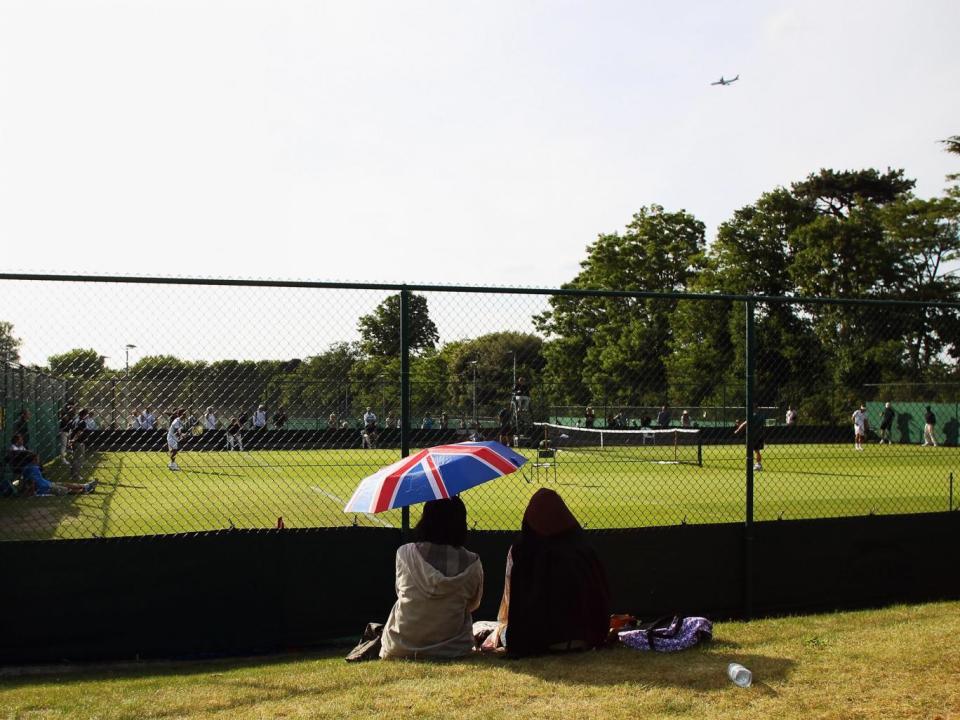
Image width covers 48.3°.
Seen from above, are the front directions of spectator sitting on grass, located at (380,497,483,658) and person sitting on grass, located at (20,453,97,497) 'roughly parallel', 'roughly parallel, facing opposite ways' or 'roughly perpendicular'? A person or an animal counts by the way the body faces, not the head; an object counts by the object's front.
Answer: roughly perpendicular

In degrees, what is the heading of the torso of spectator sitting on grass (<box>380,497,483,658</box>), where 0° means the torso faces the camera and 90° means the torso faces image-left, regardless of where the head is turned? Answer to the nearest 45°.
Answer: approximately 180°

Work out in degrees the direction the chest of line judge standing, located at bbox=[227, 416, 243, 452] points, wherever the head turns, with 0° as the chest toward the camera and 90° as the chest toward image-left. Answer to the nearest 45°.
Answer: approximately 0°

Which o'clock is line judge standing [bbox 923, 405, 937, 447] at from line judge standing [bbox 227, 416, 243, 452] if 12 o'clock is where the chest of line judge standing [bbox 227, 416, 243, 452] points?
line judge standing [bbox 923, 405, 937, 447] is roughly at 8 o'clock from line judge standing [bbox 227, 416, 243, 452].

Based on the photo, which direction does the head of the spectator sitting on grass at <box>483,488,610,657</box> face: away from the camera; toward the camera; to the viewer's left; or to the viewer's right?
away from the camera

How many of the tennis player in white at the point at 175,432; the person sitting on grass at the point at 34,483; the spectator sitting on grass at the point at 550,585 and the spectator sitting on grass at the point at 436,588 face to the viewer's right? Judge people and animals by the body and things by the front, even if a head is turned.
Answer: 2

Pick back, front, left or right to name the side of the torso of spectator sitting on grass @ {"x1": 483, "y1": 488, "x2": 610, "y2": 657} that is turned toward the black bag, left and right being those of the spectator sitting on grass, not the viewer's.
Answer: left

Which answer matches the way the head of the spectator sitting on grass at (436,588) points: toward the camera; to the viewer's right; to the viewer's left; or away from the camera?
away from the camera

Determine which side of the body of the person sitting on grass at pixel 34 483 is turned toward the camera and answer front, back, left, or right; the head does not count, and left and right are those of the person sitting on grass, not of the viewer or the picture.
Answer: right
